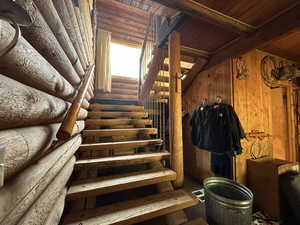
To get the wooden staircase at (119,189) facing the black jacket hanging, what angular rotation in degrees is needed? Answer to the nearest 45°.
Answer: approximately 90° to its left

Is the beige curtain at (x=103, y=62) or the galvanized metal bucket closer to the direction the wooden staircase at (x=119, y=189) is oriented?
the galvanized metal bucket

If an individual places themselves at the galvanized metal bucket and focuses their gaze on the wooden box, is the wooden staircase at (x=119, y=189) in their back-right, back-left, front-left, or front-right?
back-left

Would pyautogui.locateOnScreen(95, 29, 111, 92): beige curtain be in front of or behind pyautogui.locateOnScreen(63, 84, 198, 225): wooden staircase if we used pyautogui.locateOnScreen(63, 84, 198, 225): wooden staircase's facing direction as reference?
behind

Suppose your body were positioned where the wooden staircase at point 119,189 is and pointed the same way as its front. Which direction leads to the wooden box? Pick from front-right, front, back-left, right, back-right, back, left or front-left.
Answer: left

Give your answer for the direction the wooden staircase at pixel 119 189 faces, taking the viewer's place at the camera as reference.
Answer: facing the viewer

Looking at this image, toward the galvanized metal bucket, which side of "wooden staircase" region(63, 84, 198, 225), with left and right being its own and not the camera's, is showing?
left
